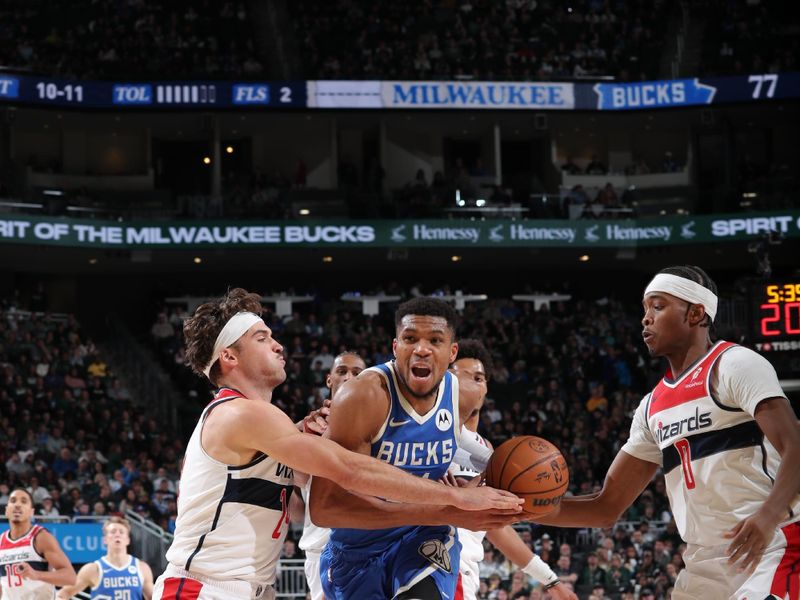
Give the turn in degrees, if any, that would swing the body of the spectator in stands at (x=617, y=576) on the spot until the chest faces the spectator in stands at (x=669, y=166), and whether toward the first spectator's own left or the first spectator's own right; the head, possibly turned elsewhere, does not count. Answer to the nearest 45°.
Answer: approximately 180°

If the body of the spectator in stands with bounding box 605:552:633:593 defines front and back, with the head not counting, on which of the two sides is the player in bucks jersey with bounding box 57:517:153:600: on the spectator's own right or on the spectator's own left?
on the spectator's own right

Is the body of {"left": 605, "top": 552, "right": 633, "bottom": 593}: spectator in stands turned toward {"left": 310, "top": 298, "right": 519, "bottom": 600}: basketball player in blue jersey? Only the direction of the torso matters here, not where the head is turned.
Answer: yes

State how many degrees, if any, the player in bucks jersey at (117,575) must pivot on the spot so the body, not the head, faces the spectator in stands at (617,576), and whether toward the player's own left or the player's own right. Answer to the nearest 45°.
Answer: approximately 90° to the player's own left

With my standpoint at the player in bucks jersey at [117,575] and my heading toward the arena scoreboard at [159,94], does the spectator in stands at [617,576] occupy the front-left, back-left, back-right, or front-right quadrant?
front-right

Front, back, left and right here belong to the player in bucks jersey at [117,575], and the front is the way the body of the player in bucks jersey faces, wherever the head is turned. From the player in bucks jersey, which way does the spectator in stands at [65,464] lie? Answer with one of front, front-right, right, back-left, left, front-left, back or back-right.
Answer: back

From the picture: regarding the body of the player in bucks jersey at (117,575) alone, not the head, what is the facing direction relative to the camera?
toward the camera

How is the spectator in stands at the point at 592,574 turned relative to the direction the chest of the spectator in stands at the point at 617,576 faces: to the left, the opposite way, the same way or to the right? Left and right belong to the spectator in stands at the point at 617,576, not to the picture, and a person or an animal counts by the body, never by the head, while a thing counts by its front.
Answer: the same way

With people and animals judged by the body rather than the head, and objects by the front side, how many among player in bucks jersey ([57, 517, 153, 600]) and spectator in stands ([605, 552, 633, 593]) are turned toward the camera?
2

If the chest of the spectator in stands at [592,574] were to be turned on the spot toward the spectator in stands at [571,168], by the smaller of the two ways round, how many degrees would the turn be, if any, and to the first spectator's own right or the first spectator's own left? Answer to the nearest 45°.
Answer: approximately 180°

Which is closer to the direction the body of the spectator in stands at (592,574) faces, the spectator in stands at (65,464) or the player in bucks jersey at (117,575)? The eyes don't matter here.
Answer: the player in bucks jersey

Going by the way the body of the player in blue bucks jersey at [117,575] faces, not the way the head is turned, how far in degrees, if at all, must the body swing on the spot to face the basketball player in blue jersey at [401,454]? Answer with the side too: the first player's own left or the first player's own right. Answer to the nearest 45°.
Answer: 0° — they already face them

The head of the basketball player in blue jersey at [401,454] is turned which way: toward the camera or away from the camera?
toward the camera

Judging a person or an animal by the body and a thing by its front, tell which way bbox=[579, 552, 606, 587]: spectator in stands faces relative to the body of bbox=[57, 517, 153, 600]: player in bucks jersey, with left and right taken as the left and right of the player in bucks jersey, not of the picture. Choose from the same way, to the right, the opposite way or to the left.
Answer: the same way

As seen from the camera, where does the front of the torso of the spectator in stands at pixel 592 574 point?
toward the camera
